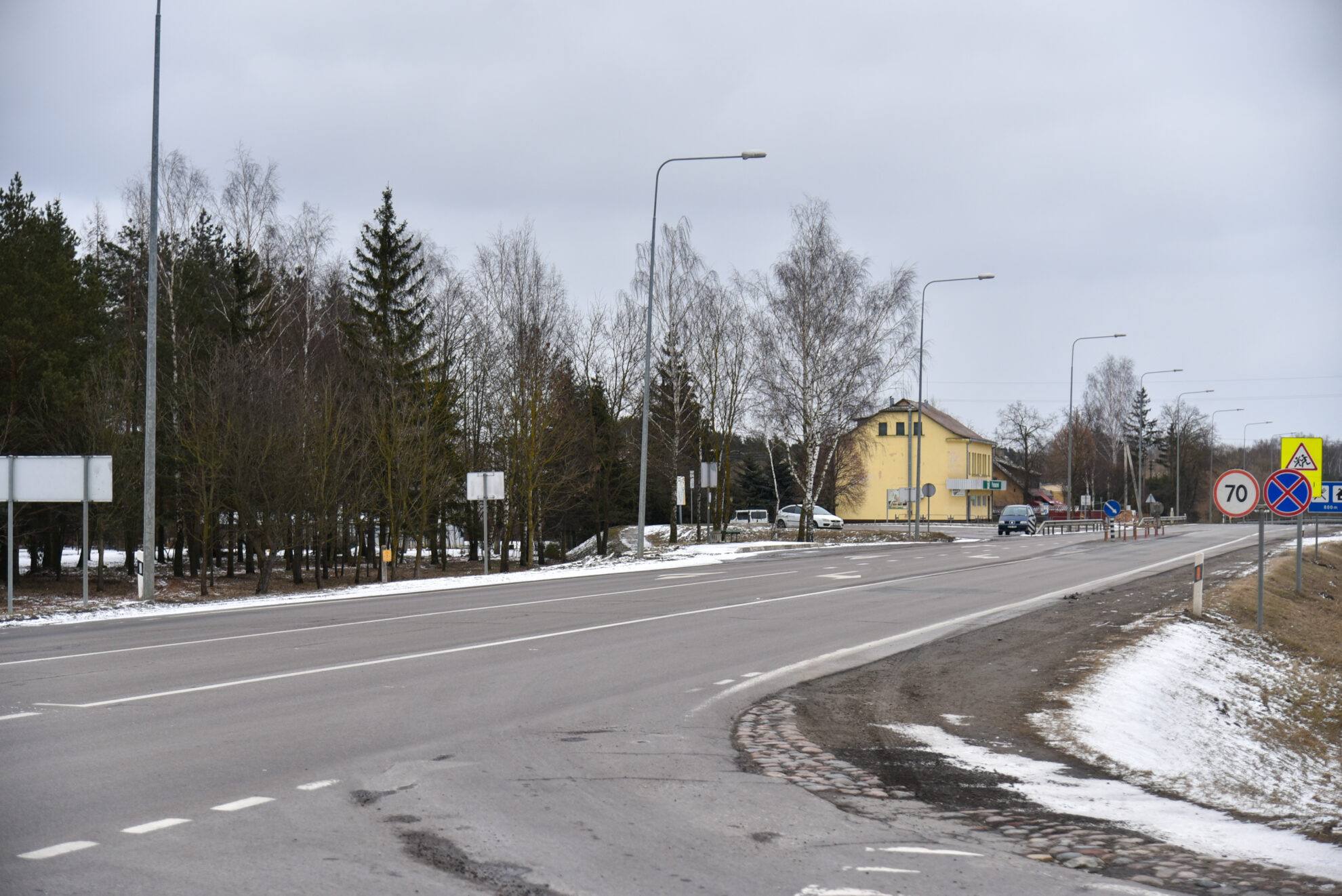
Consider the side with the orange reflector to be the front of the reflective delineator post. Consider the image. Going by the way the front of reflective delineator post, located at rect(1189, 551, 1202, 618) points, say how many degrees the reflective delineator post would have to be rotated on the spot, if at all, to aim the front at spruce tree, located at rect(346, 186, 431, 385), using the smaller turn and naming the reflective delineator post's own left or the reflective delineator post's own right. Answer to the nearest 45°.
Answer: approximately 135° to the reflective delineator post's own right

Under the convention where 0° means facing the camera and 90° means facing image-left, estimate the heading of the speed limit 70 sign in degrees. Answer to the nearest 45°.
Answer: approximately 0°

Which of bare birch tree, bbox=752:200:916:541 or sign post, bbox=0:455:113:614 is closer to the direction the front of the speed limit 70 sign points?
the sign post

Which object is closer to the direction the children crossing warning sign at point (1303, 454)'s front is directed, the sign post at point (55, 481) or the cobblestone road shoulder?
the cobblestone road shoulder

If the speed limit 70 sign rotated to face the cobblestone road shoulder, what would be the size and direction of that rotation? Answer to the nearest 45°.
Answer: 0° — it already faces it

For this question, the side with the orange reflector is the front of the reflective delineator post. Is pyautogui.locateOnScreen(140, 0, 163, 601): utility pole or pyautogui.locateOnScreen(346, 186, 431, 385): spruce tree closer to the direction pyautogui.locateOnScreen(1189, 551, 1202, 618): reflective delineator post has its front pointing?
the utility pole

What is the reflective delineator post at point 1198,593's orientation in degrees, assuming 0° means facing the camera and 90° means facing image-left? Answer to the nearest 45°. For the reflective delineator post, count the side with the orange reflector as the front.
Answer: approximately 0°
